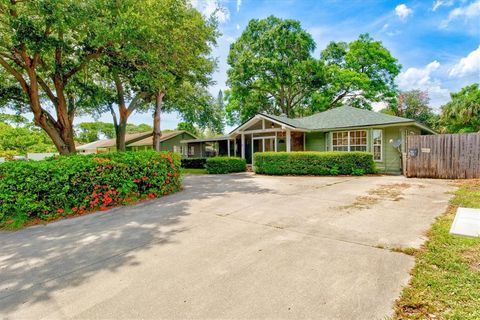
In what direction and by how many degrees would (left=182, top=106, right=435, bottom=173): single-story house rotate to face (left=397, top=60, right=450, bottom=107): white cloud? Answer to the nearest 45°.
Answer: approximately 180°

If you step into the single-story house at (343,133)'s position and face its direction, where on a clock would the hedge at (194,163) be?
The hedge is roughly at 2 o'clock from the single-story house.

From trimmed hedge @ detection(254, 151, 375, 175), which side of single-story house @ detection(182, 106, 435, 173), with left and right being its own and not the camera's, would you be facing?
front

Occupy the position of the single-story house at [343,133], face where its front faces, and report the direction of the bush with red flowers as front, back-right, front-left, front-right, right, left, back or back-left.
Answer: front

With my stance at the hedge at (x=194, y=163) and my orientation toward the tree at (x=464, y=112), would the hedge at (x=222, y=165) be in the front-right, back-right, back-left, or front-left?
front-right

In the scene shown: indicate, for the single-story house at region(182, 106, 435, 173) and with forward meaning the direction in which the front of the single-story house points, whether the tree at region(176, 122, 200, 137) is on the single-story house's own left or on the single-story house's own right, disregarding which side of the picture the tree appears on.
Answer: on the single-story house's own right

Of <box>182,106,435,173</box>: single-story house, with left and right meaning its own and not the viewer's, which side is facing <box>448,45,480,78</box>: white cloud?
back

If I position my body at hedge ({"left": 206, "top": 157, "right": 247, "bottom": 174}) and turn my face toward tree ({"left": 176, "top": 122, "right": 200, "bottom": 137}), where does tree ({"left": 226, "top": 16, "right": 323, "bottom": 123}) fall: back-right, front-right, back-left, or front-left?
front-right

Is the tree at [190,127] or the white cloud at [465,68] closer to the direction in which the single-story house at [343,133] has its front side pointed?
the tree

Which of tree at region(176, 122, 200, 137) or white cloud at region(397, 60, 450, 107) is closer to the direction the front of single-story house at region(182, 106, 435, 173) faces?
the tree
